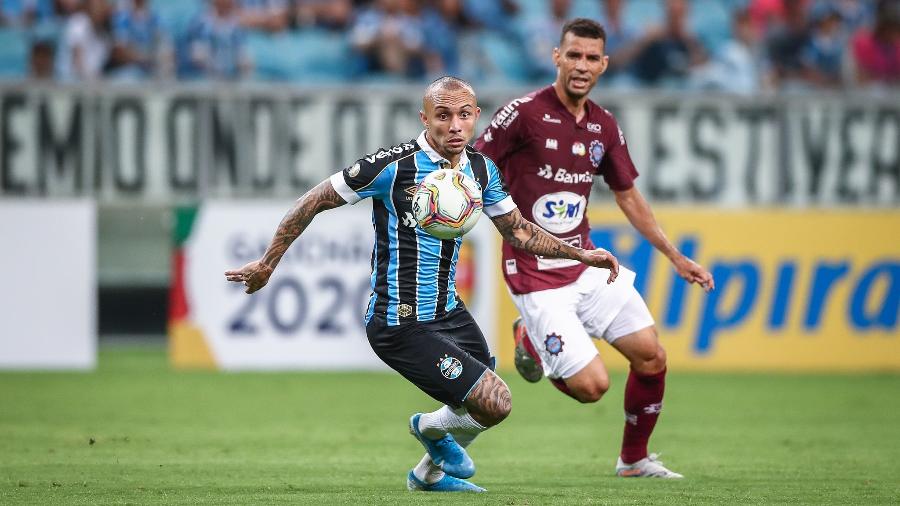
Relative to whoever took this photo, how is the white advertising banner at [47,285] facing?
facing the viewer

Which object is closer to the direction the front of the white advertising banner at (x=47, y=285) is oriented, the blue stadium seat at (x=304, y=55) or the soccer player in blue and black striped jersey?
the soccer player in blue and black striped jersey

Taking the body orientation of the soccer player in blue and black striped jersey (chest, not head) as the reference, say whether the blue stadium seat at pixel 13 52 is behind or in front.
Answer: behind

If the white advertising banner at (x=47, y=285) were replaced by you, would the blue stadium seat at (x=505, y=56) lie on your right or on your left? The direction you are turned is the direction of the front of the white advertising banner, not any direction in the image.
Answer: on your left

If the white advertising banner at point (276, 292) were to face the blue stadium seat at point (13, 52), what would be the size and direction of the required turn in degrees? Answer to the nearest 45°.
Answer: approximately 135° to its right

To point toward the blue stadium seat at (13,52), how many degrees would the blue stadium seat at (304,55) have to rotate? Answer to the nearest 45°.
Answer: approximately 90° to its right

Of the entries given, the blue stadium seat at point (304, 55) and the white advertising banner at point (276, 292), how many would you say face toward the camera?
2

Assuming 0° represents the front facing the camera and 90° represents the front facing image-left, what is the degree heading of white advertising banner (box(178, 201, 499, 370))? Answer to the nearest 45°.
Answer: approximately 0°

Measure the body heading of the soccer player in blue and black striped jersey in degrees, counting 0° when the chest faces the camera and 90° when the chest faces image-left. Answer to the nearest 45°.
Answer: approximately 315°
